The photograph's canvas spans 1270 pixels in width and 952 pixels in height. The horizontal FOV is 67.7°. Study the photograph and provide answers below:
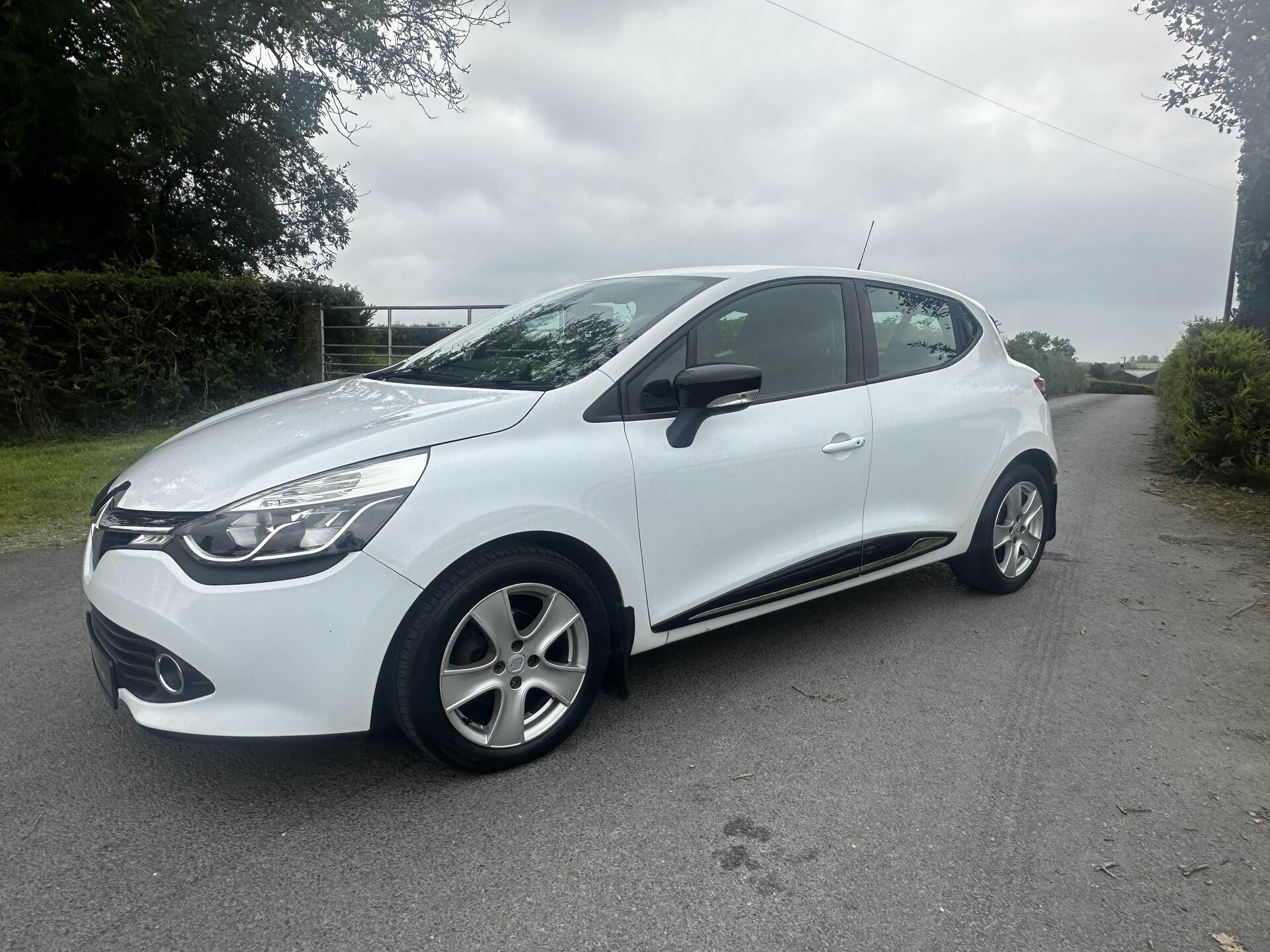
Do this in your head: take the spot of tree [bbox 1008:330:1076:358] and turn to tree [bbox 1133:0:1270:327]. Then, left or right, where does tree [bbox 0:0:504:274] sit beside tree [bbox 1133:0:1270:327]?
right

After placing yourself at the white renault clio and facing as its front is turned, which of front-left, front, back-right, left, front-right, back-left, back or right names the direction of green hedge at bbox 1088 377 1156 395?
back

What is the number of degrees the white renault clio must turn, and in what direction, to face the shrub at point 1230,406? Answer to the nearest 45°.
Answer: approximately 180°

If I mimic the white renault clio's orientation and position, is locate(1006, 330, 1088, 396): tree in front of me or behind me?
behind

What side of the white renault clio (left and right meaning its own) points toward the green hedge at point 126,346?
right

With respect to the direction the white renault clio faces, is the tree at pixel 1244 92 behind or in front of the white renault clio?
behind

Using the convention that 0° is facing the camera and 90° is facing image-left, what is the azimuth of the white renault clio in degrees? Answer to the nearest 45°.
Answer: approximately 45°

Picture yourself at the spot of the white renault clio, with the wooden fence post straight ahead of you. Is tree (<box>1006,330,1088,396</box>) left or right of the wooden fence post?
right

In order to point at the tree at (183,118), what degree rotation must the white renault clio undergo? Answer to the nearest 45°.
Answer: approximately 90° to its right
